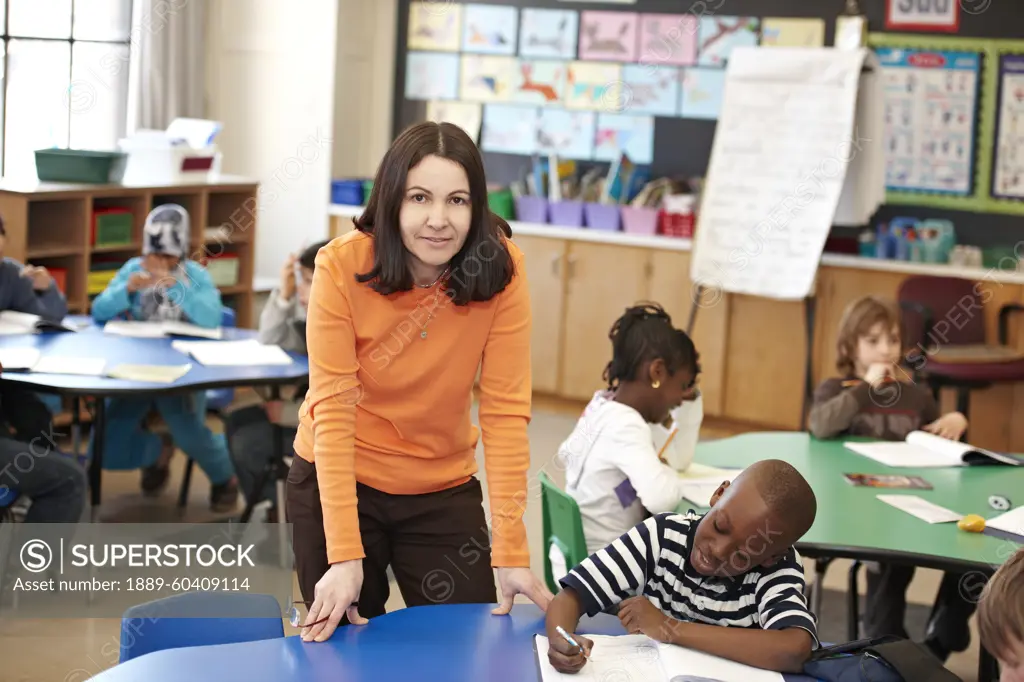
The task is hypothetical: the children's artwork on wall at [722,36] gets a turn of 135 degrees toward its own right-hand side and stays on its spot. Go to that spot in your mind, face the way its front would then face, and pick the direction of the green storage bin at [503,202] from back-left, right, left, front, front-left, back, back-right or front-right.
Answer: front-left

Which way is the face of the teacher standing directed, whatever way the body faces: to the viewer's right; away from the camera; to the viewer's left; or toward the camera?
toward the camera

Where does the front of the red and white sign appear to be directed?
toward the camera

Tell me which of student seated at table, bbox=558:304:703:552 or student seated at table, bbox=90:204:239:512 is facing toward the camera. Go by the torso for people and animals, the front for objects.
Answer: student seated at table, bbox=90:204:239:512

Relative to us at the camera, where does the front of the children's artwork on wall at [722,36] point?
facing the viewer

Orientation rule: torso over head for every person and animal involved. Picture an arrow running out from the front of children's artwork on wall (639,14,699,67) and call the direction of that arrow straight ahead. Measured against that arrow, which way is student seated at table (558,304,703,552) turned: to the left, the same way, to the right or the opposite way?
to the left

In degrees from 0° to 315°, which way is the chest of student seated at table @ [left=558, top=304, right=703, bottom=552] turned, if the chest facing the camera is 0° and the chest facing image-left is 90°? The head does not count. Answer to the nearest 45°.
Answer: approximately 270°

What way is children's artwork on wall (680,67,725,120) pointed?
toward the camera

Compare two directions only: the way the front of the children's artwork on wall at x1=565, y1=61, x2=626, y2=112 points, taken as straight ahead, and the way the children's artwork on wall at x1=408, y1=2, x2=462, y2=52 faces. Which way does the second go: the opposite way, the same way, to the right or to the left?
the same way

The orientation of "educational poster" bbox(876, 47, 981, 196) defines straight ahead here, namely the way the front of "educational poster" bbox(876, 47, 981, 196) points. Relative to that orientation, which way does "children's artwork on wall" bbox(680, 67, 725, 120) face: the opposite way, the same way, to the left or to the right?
the same way

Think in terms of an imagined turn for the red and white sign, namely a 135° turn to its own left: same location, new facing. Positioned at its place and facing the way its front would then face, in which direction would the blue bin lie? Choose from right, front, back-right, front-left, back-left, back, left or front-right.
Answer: back-left

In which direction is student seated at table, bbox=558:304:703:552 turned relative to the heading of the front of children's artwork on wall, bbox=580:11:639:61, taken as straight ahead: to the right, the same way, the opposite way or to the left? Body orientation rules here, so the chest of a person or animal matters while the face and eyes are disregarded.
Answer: to the left

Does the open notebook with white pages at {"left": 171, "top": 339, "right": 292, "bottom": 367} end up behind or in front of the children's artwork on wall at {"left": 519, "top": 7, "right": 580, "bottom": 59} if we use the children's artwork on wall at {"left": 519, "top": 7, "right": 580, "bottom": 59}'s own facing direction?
in front

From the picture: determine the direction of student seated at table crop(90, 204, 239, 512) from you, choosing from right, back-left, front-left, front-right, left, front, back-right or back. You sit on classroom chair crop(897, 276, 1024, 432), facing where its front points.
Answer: right

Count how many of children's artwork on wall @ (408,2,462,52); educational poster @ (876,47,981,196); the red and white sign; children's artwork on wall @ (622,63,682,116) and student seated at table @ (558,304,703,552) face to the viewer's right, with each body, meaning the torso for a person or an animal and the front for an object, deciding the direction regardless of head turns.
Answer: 1
